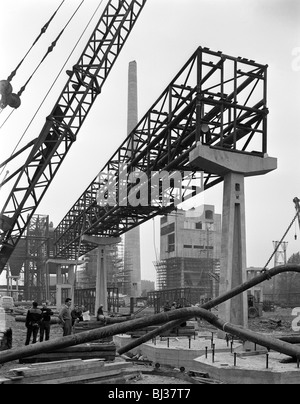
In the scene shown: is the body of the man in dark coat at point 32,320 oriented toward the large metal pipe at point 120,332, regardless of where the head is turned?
no

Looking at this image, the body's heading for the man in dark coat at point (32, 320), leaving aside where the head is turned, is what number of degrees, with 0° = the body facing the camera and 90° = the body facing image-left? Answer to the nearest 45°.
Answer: approximately 180°

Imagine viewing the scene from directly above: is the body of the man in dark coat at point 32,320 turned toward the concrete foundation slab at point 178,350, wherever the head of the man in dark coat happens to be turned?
no

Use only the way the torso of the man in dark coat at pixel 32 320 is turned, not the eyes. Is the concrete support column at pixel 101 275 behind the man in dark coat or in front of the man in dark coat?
in front

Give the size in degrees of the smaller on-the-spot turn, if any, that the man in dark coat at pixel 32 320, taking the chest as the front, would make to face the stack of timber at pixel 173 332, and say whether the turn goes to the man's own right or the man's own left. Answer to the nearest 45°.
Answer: approximately 45° to the man's own right

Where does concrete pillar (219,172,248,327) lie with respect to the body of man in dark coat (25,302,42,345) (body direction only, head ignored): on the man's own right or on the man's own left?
on the man's own right
